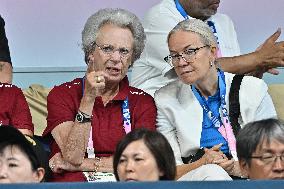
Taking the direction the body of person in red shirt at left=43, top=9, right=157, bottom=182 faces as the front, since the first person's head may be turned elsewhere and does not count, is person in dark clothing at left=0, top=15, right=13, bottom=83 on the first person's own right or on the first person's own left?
on the first person's own right

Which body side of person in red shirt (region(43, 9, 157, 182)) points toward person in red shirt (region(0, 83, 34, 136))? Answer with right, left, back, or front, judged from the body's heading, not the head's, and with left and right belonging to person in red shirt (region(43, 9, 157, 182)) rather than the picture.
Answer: right

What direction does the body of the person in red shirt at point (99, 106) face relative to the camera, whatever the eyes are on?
toward the camera
